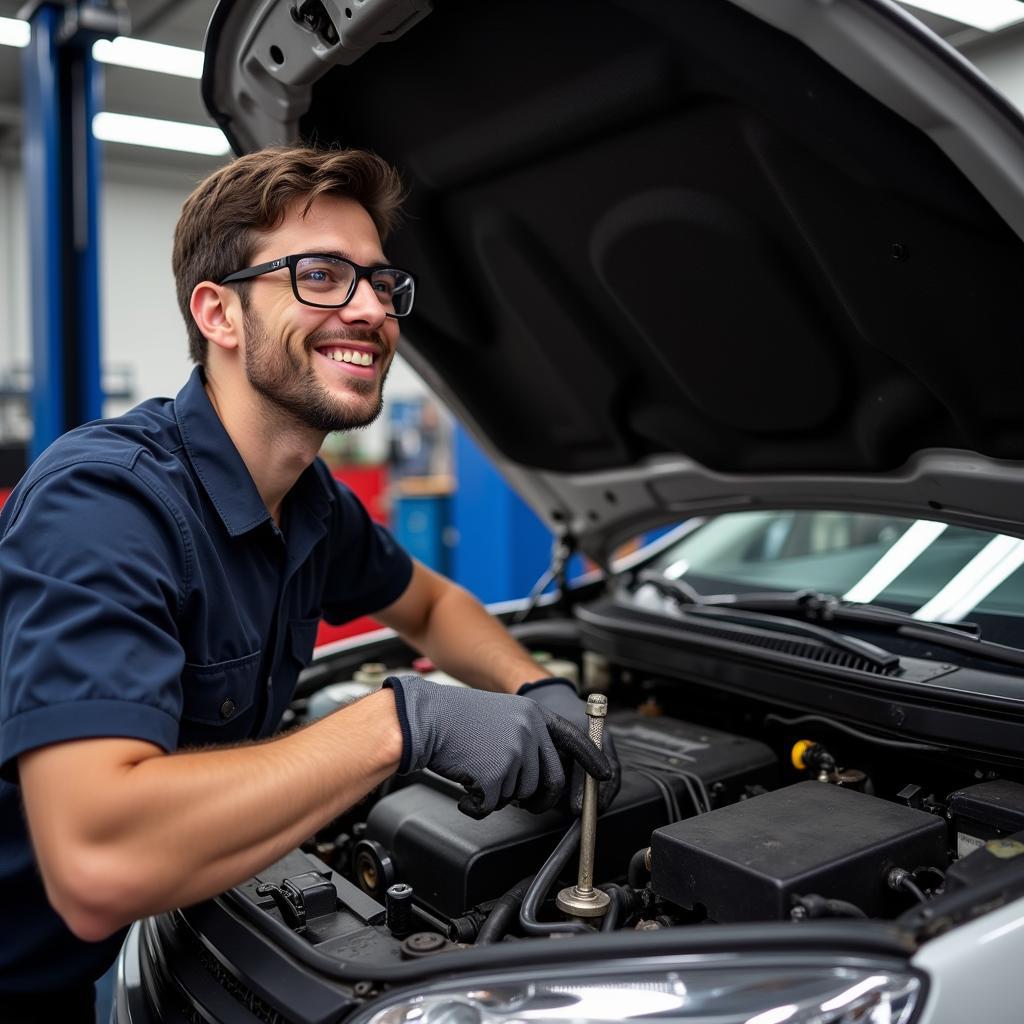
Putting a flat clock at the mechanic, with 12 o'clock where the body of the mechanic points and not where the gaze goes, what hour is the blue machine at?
The blue machine is roughly at 8 o'clock from the mechanic.

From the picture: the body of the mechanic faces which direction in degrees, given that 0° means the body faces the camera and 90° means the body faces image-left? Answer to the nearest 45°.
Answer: approximately 315°

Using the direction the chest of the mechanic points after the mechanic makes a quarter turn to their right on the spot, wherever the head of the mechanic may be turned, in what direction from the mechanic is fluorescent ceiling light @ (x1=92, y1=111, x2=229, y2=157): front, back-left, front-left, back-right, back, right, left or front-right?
back-right

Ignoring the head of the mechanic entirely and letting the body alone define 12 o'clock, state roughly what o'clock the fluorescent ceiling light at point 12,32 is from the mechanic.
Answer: The fluorescent ceiling light is roughly at 7 o'clock from the mechanic.

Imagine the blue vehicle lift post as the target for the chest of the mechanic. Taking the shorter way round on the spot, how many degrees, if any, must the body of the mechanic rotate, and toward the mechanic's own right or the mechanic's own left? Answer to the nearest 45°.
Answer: approximately 135° to the mechanic's own left

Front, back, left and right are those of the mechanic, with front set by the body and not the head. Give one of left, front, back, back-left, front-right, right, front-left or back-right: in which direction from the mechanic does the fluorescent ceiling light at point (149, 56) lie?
back-left

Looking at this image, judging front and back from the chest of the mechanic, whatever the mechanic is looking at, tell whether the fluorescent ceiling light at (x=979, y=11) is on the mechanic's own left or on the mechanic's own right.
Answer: on the mechanic's own left
